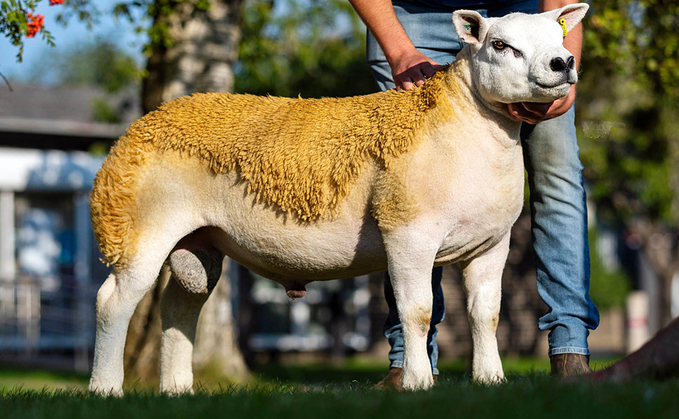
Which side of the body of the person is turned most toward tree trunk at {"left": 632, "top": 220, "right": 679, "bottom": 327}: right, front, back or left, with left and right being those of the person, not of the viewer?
back

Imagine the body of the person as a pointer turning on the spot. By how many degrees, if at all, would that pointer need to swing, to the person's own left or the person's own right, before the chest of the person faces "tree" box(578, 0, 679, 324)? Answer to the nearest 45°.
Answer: approximately 180°

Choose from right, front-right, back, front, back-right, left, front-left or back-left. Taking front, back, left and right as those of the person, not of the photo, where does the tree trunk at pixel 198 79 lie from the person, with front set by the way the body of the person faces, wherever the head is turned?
back-right

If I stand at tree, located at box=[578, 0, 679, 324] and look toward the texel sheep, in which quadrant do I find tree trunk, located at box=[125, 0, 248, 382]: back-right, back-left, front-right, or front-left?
front-right

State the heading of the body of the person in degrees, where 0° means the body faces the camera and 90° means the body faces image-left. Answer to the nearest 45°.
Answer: approximately 0°

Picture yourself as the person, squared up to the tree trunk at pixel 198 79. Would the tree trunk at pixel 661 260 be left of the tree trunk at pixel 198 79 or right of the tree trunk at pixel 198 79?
right
